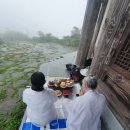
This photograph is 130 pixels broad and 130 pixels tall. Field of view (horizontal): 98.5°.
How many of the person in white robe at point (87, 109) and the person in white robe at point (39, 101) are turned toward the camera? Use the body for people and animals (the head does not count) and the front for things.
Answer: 0

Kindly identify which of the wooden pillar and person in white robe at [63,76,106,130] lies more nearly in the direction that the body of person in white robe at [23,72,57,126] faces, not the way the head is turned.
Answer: the wooden pillar

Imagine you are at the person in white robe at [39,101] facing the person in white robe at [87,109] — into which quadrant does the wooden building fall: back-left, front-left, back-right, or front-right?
front-left

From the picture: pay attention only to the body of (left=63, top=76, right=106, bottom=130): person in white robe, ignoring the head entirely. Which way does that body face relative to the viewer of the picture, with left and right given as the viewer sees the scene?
facing away from the viewer and to the left of the viewer

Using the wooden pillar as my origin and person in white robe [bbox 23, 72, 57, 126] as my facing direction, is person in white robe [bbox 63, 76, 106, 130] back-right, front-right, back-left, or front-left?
front-left

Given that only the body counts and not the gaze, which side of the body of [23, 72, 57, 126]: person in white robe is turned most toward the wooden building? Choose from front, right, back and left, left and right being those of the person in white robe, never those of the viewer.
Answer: right

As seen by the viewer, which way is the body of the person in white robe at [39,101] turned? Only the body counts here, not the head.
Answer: away from the camera

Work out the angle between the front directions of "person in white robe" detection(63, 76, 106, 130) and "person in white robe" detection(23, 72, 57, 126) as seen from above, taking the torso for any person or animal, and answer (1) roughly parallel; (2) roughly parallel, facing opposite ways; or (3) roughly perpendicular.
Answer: roughly parallel

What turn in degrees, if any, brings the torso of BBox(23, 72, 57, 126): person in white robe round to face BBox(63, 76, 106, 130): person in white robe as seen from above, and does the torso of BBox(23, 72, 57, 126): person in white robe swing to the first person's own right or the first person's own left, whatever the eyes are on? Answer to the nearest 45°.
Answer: approximately 135° to the first person's own right
